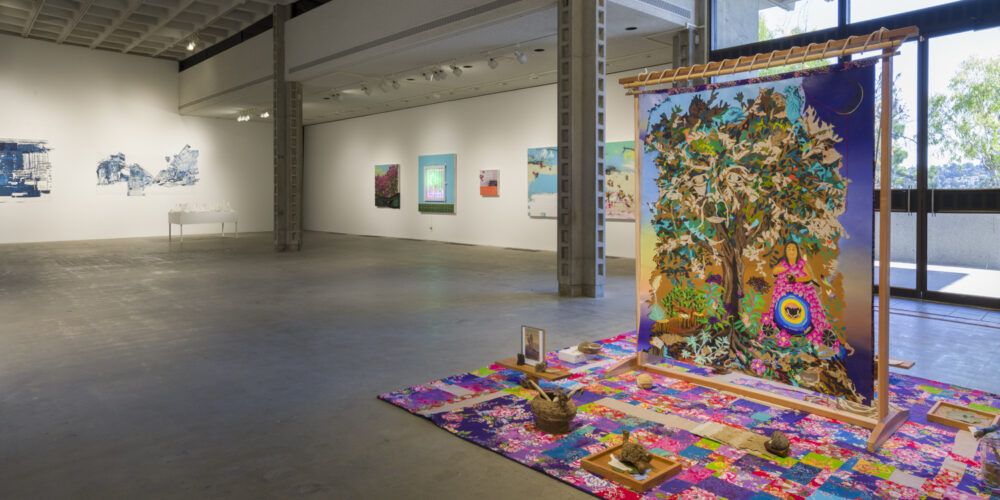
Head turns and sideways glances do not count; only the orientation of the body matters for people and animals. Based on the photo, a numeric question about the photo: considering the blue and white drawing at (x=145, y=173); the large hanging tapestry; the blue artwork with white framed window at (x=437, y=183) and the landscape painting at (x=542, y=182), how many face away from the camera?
0

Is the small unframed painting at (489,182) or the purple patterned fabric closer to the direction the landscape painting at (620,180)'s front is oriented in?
the purple patterned fabric

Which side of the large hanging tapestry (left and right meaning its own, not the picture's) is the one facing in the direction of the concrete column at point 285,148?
right

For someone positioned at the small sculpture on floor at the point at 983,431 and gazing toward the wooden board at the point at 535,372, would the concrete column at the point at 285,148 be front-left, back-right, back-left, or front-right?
front-right

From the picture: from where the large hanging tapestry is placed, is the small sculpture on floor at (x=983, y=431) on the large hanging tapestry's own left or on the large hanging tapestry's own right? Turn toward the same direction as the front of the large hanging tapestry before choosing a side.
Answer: on the large hanging tapestry's own left

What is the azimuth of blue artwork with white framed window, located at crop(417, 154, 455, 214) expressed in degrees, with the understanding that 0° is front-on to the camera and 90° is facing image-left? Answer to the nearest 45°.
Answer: approximately 45°

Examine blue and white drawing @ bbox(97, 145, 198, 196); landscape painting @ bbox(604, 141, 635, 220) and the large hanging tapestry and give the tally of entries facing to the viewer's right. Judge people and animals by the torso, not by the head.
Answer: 0

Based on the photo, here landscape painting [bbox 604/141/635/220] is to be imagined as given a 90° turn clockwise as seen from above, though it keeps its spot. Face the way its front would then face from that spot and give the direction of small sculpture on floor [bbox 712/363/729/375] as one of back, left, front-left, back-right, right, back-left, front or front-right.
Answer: back-left

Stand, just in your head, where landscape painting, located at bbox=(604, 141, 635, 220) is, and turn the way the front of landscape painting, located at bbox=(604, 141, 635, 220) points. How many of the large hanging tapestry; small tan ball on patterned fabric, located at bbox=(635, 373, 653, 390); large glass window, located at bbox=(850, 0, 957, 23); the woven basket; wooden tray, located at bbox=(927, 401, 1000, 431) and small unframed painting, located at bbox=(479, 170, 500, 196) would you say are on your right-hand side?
1

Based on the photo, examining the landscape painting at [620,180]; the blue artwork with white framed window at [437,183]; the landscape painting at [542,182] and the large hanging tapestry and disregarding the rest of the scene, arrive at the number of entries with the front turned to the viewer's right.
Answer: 0

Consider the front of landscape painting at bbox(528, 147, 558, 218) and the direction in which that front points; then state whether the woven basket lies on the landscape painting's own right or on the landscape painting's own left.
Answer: on the landscape painting's own left

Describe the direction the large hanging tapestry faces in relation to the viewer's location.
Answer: facing the viewer and to the left of the viewer

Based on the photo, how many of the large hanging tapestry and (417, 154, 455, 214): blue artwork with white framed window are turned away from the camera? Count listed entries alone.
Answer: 0
